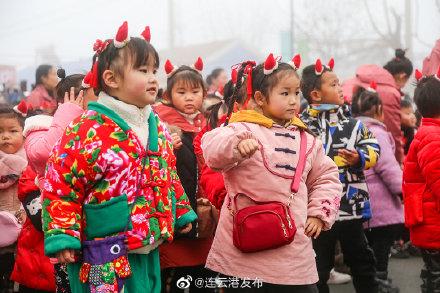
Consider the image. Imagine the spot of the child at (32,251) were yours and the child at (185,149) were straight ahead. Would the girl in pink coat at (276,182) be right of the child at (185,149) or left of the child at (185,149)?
right

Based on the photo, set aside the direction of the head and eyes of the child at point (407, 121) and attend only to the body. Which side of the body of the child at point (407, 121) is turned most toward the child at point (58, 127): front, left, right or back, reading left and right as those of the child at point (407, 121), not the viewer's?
right

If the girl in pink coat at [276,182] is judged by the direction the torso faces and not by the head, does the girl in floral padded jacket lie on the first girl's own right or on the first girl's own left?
on the first girl's own right

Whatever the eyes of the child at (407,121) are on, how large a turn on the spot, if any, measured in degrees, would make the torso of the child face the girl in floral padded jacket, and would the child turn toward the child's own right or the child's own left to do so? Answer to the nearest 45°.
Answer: approximately 45° to the child's own right
